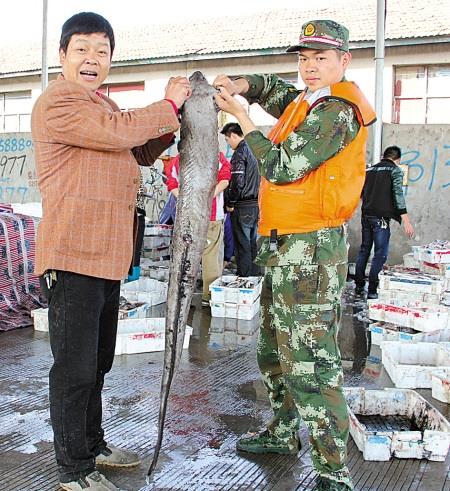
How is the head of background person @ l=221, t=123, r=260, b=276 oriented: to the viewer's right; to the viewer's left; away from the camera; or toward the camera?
to the viewer's left

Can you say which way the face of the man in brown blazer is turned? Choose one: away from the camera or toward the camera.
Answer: toward the camera

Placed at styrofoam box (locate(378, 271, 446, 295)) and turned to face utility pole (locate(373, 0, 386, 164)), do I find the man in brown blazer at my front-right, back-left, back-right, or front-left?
back-left

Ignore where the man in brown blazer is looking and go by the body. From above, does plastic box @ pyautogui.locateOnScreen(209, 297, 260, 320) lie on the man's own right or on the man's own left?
on the man's own left

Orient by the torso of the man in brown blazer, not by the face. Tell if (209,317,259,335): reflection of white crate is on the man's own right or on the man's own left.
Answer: on the man's own left

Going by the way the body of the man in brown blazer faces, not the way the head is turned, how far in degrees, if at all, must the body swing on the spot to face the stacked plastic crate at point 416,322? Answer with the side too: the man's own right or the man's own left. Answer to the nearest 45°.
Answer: approximately 45° to the man's own left

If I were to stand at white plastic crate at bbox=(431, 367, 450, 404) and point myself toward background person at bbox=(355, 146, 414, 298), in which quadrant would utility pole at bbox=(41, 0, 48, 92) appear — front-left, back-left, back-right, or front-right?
front-left

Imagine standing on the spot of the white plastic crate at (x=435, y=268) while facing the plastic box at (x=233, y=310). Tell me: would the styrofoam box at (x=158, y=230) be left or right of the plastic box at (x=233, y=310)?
right

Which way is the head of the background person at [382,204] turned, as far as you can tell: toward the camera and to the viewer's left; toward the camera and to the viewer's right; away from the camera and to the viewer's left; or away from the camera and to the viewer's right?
away from the camera and to the viewer's right
